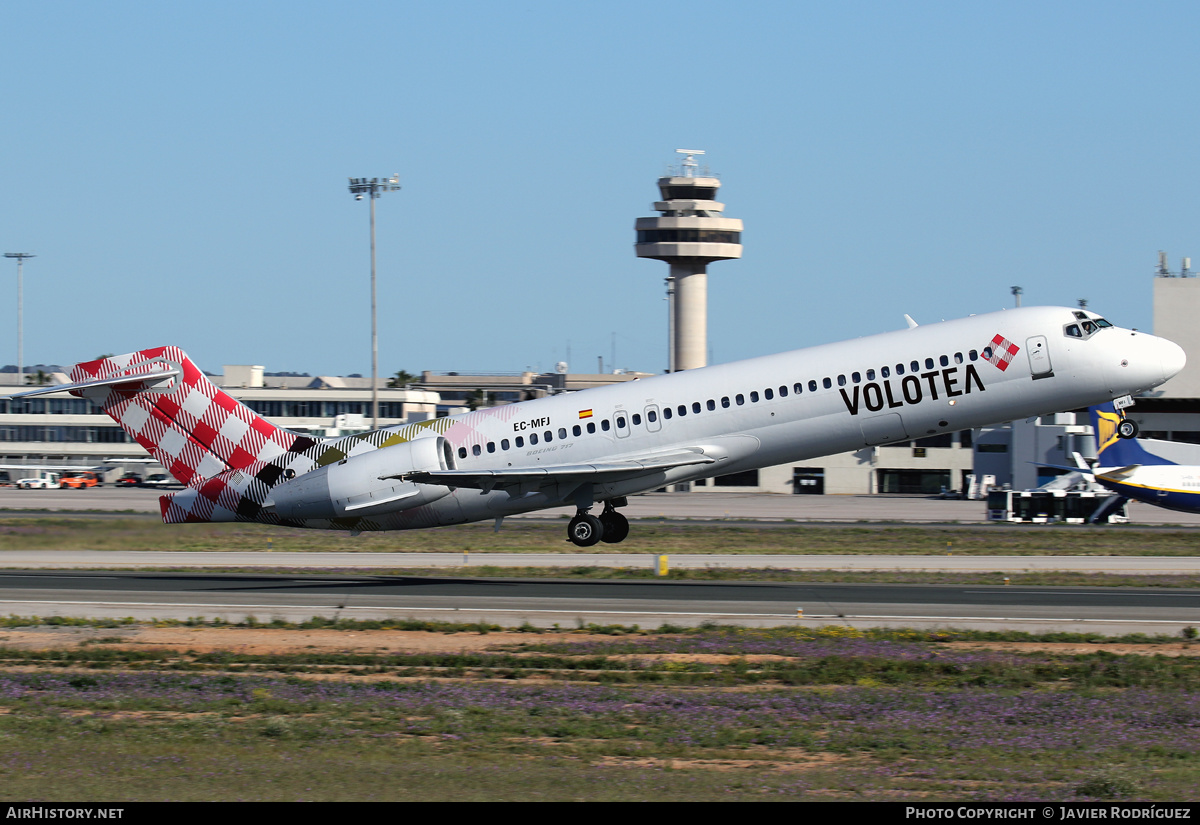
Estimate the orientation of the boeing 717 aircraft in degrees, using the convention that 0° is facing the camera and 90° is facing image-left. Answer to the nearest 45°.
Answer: approximately 270°
